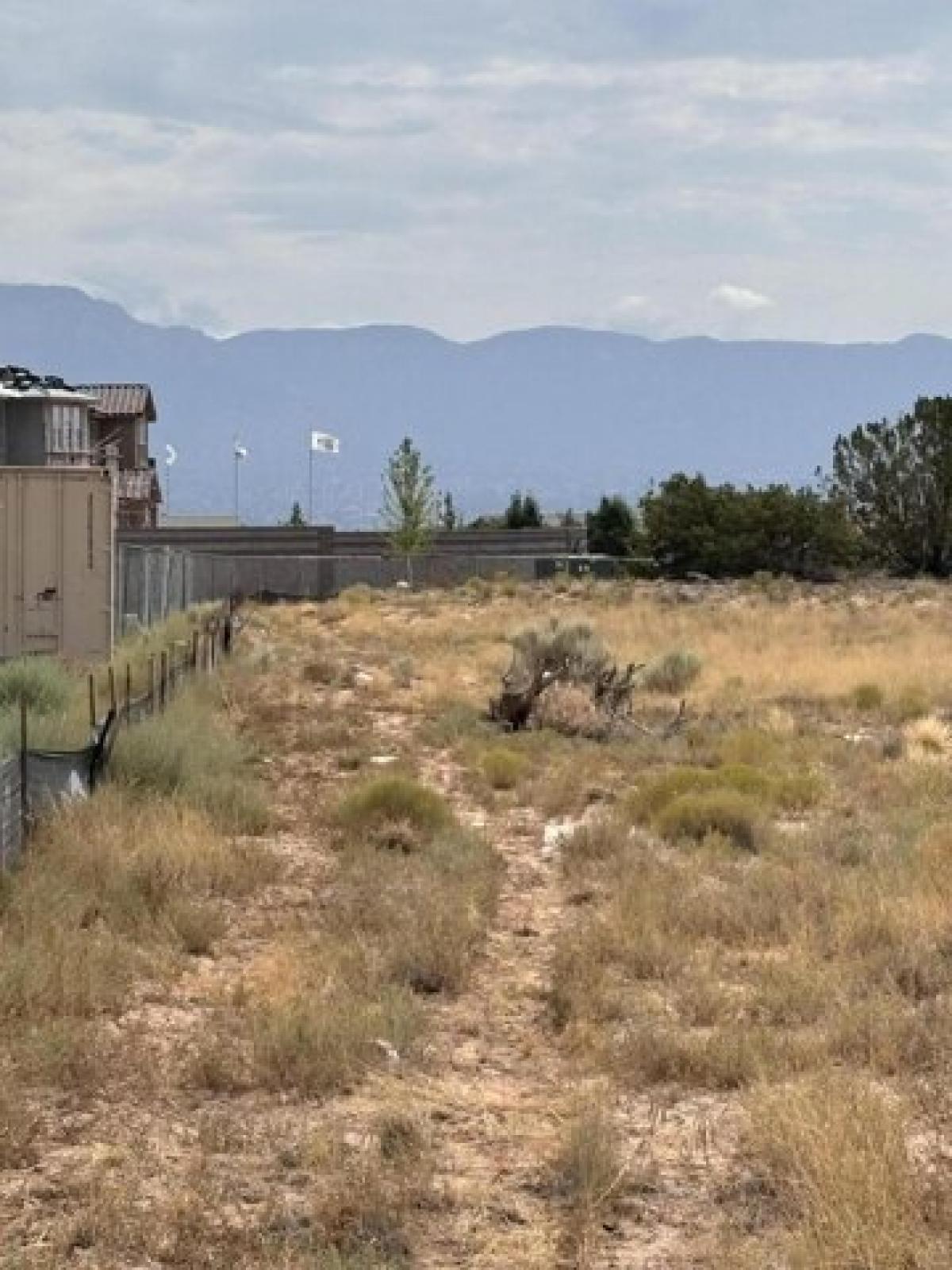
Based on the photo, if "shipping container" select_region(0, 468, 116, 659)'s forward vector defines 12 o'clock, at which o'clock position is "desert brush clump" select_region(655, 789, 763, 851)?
The desert brush clump is roughly at 11 o'clock from the shipping container.

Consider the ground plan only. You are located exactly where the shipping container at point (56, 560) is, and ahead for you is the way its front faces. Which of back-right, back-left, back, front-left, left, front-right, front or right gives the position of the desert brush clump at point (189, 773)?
front

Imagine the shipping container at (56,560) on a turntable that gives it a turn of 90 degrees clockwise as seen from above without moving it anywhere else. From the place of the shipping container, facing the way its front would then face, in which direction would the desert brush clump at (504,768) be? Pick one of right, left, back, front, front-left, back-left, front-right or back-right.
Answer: back-left

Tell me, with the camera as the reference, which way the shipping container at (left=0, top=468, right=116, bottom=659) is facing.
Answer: facing the viewer

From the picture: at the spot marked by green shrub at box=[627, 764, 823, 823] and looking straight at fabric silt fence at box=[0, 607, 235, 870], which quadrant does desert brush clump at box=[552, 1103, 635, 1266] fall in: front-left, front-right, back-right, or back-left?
front-left

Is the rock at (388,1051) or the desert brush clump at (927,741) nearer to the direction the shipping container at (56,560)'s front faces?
the rock

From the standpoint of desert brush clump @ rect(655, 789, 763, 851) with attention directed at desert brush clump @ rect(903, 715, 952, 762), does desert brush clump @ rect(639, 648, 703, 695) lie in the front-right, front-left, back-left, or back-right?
front-left

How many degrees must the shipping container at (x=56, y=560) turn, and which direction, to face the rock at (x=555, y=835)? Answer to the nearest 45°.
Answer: approximately 45° to its left

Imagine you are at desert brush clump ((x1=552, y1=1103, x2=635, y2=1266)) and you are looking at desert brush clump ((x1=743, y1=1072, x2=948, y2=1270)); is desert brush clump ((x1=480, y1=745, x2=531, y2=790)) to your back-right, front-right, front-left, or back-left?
back-left

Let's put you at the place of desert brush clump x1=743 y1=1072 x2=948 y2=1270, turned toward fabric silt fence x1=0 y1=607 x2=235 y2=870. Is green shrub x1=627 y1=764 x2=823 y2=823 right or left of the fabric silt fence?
right

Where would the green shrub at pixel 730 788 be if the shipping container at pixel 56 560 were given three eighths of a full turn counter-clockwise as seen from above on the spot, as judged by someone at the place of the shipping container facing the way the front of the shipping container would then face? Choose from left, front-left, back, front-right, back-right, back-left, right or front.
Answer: right

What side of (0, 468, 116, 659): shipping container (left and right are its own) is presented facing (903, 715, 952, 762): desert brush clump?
left

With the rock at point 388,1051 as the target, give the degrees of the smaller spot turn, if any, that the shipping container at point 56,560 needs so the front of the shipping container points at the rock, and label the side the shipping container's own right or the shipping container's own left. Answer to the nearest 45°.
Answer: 0° — it already faces it

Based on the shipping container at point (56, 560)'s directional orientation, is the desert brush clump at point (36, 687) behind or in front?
in front

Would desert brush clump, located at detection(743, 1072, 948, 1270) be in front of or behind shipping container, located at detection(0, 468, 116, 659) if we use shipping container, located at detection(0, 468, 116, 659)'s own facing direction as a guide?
in front

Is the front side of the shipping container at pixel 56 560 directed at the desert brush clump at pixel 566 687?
no

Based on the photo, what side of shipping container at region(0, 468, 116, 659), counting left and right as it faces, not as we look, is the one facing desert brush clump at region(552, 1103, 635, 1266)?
front

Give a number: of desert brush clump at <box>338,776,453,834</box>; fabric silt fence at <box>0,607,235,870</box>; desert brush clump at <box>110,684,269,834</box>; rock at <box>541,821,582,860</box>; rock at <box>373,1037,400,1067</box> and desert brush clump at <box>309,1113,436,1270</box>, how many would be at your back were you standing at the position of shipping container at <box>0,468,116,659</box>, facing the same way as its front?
0
